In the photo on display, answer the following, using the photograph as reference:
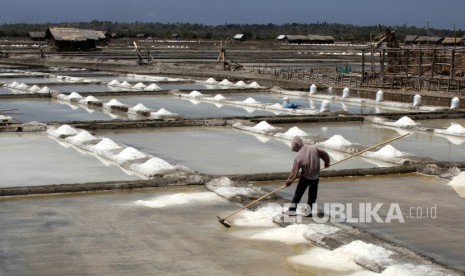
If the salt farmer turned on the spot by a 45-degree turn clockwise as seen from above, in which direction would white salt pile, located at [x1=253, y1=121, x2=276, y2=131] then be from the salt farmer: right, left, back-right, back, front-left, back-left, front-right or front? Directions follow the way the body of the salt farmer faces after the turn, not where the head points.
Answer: front

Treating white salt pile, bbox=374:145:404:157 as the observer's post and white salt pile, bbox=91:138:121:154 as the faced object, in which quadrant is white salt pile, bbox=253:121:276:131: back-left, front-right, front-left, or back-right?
front-right

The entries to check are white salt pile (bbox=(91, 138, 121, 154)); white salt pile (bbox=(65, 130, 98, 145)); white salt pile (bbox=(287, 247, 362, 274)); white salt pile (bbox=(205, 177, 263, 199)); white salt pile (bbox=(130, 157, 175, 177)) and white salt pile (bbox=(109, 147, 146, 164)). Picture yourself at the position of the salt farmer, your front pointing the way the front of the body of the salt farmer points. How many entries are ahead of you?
5

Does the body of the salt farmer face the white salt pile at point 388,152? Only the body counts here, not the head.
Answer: no

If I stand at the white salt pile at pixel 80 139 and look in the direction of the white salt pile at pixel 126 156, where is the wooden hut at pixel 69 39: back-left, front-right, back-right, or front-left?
back-left

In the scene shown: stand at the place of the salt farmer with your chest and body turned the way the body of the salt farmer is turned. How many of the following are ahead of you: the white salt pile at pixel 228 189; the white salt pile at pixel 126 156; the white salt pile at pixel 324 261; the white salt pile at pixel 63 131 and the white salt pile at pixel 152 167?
4

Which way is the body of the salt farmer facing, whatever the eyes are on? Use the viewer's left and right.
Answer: facing away from the viewer and to the left of the viewer

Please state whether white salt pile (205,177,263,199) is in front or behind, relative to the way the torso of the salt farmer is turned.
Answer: in front

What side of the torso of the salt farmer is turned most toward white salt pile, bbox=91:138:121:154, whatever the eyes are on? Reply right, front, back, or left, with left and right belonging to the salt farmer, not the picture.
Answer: front

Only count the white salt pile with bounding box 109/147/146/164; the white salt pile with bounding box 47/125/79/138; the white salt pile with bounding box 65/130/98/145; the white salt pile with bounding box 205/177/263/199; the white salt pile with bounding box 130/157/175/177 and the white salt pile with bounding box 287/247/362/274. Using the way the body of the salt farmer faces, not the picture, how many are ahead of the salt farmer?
5

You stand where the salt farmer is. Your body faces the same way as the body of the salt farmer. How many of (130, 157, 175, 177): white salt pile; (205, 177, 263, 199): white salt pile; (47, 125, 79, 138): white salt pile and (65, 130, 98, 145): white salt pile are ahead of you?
4

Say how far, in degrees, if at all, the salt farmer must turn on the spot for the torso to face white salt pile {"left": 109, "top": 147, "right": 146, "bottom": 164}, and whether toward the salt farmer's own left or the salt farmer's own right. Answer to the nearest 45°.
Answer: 0° — they already face it

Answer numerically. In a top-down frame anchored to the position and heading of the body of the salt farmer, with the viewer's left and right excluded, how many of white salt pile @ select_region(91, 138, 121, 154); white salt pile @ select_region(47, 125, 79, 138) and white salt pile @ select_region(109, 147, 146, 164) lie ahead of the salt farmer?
3

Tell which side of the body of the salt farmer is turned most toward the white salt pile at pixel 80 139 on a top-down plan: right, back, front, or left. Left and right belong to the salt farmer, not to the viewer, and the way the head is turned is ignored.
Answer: front

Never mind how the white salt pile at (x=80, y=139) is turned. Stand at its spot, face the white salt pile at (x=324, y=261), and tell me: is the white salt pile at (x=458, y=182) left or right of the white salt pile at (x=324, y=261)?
left

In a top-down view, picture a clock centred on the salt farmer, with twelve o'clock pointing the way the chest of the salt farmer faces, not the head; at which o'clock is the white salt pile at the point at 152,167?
The white salt pile is roughly at 12 o'clock from the salt farmer.
